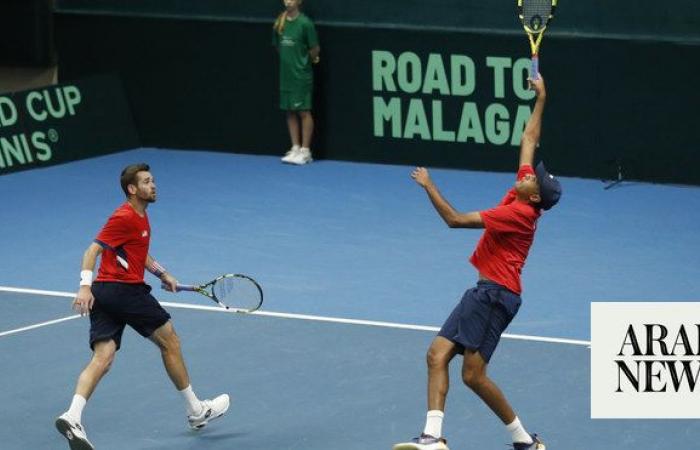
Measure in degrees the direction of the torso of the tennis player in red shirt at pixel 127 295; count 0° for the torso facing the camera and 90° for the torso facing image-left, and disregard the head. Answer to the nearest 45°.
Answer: approximately 270°

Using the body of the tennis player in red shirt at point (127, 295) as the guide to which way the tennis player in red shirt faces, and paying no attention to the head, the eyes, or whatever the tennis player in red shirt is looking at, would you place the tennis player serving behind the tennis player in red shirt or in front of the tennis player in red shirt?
in front

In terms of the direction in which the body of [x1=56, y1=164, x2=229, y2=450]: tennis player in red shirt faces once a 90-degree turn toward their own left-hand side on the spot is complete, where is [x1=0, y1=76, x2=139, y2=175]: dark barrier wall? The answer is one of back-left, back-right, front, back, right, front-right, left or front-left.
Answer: front

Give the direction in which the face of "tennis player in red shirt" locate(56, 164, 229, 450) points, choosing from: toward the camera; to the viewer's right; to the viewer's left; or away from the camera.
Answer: to the viewer's right

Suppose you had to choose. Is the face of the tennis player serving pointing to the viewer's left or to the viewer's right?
to the viewer's left
